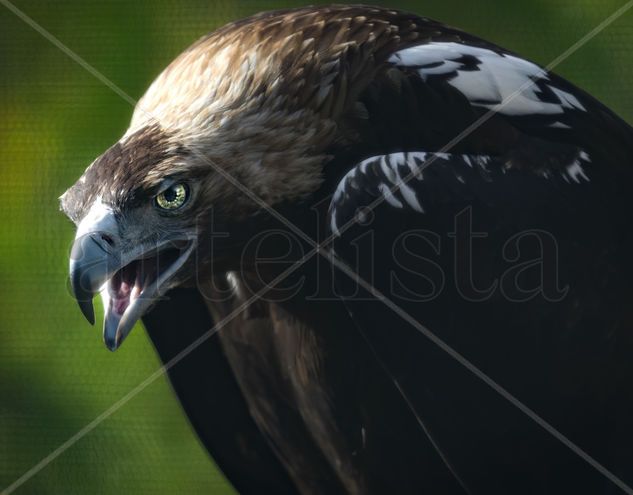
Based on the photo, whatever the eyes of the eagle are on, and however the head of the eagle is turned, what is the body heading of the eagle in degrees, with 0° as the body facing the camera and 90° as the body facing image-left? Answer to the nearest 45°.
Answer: approximately 45°
